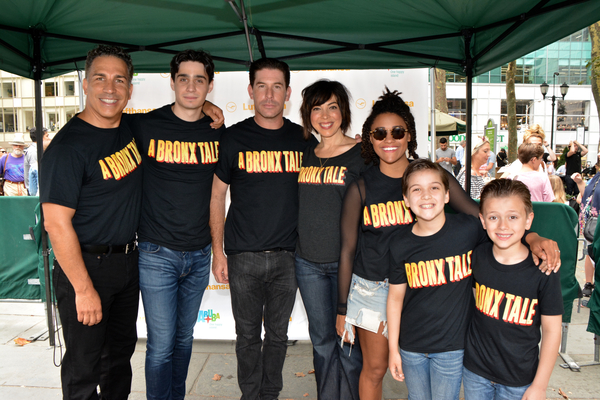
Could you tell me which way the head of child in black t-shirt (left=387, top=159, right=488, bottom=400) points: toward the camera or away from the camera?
toward the camera

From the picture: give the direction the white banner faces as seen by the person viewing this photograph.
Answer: facing the viewer

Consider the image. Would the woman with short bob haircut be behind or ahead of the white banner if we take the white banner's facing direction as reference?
ahead

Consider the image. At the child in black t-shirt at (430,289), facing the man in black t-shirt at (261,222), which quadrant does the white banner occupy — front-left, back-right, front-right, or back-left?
front-right

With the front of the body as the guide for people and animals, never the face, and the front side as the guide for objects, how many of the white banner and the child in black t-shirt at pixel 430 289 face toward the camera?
2

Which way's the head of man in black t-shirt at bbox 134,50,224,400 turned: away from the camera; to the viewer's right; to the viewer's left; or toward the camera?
toward the camera

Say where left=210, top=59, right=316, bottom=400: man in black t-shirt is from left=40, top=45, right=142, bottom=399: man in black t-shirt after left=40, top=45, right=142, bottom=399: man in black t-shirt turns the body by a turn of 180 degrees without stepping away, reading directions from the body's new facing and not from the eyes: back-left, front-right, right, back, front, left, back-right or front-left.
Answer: back-right

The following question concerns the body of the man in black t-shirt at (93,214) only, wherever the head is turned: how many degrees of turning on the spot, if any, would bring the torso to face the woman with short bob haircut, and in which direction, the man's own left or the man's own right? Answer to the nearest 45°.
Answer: approximately 45° to the man's own left

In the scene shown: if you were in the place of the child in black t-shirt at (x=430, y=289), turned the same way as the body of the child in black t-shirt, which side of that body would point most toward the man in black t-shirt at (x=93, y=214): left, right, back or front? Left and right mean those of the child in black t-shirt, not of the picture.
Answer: right

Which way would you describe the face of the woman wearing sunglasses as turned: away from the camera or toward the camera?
toward the camera

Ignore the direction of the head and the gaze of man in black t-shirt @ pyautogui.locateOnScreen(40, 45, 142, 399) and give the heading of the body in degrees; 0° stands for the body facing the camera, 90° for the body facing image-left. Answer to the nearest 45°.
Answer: approximately 315°

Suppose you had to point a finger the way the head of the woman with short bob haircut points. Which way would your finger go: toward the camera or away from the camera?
toward the camera

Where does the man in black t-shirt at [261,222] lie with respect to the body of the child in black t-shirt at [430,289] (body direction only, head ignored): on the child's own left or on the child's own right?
on the child's own right
